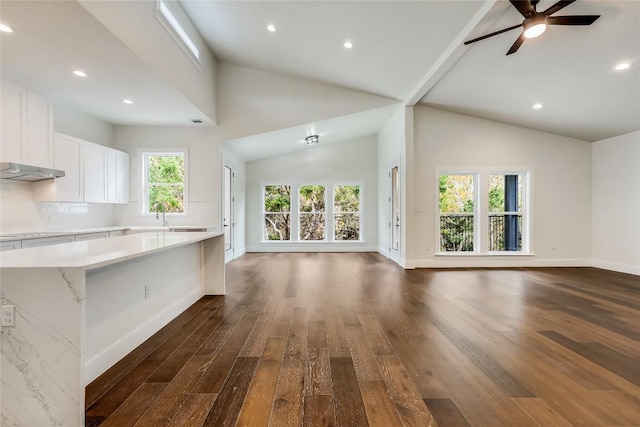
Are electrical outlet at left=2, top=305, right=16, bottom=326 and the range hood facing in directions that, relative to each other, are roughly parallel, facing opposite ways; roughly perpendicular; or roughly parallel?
roughly perpendicular

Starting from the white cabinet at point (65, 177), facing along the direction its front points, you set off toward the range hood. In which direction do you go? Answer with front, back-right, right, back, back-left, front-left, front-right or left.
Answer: right

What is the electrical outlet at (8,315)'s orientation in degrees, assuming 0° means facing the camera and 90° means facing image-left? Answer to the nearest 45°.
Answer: approximately 45°

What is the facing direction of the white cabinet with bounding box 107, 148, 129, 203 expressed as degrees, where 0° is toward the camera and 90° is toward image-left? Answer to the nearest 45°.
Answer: approximately 315°

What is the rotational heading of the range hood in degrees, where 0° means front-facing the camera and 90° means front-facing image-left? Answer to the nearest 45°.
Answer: approximately 315°

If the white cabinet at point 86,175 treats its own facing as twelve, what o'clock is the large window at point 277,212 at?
The large window is roughly at 10 o'clock from the white cabinet.

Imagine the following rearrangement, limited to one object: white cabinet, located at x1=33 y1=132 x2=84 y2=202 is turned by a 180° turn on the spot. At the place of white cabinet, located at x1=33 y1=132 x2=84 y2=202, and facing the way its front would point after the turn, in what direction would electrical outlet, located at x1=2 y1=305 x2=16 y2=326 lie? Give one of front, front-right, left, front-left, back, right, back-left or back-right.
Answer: back-left

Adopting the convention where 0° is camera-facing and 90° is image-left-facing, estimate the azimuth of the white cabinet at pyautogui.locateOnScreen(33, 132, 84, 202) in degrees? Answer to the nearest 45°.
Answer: approximately 315°

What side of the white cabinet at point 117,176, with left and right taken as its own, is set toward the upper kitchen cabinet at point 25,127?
right

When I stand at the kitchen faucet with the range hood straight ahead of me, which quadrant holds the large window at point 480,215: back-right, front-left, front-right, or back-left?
back-left

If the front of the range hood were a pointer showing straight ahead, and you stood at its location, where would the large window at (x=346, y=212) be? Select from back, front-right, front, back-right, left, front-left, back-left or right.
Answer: front-left

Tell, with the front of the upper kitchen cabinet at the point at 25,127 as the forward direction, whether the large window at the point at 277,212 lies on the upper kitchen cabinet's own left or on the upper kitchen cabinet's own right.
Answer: on the upper kitchen cabinet's own left

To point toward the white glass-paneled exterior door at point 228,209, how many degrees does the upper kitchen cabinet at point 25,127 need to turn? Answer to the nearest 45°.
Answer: approximately 45° to its left

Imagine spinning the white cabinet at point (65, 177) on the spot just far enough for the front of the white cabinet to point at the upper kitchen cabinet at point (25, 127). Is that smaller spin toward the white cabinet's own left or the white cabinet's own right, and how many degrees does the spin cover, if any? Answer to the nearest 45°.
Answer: approximately 90° to the white cabinet's own right
